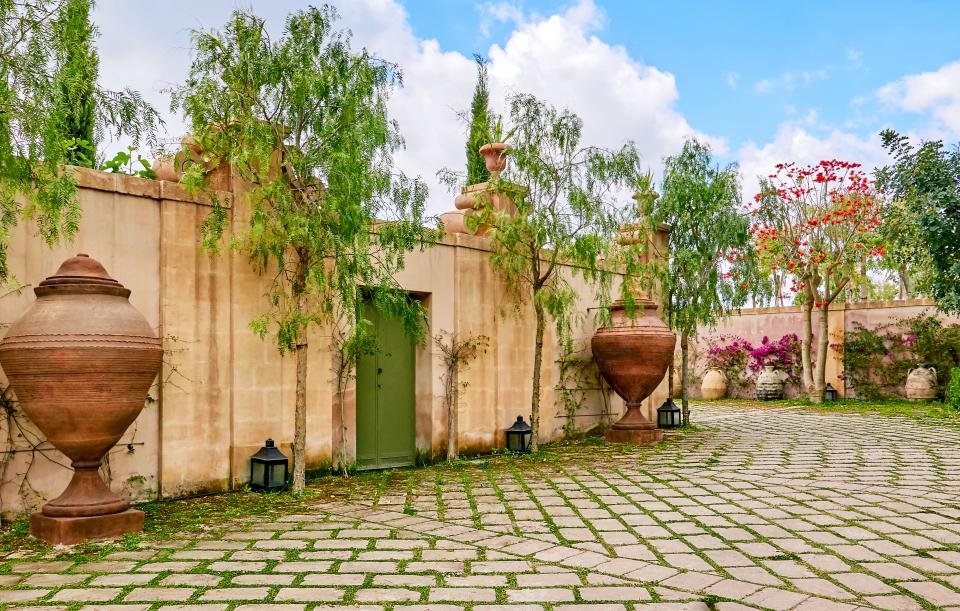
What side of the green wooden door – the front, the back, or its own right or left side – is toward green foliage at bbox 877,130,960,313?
left

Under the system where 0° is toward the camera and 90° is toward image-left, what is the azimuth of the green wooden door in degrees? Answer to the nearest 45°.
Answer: approximately 0°

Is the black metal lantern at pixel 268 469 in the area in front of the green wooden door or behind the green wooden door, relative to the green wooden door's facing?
in front

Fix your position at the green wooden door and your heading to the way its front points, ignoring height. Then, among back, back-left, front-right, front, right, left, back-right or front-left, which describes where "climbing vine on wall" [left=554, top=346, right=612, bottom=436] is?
back-left

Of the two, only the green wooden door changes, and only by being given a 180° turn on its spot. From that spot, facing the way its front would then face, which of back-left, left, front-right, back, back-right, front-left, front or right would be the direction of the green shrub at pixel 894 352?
front-right

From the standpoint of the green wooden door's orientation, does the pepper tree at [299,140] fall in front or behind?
in front

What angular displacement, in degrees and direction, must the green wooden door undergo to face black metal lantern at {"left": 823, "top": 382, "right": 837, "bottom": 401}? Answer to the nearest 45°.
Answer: approximately 135° to its left

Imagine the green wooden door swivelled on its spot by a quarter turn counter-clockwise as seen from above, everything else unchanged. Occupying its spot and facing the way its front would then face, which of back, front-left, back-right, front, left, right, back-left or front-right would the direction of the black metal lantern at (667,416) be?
front-left

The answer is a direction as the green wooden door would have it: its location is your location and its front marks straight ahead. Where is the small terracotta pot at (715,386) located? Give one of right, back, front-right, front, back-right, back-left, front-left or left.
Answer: back-left
